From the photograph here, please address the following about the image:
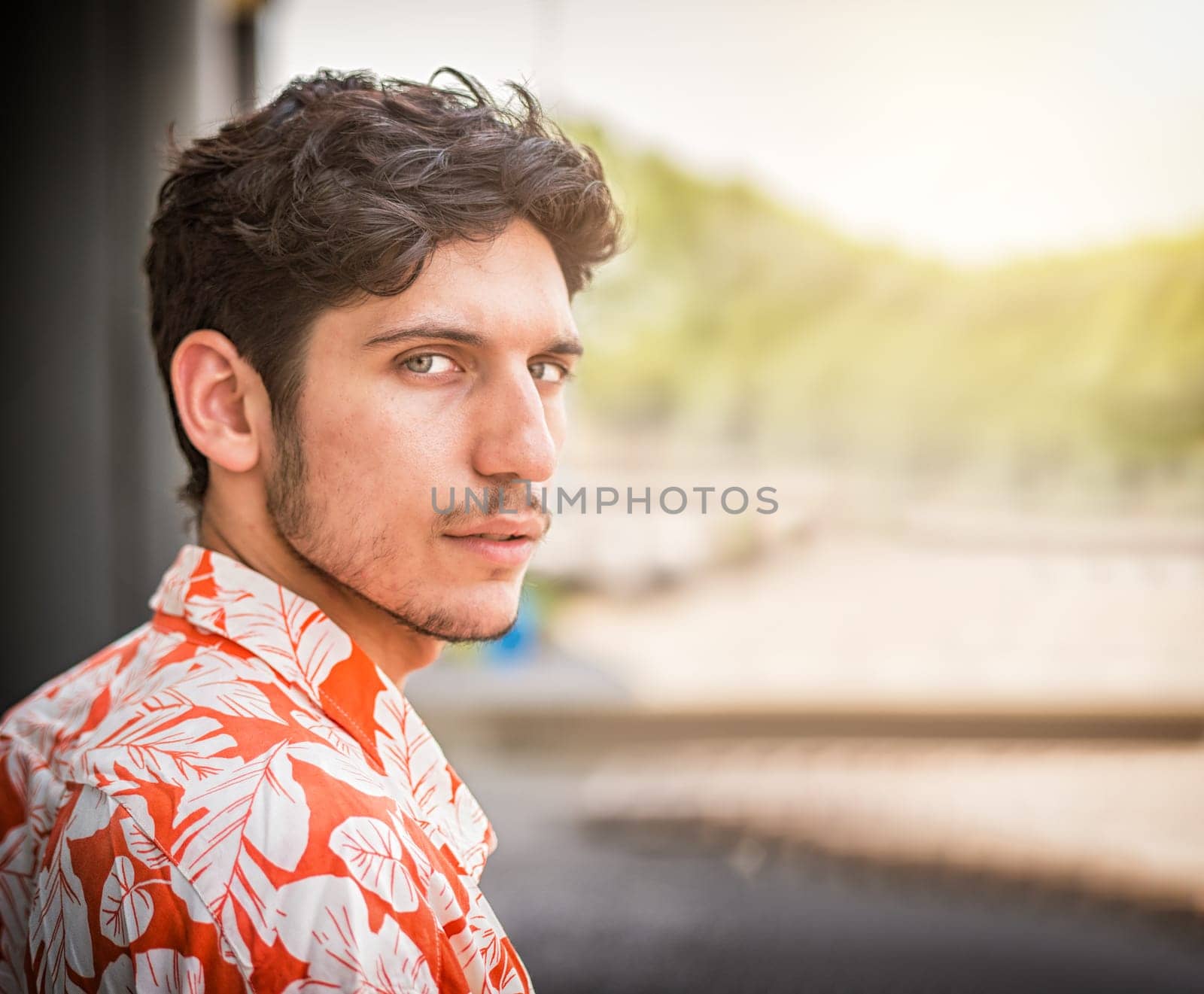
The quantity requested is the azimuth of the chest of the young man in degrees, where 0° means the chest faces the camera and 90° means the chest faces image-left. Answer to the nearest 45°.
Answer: approximately 270°

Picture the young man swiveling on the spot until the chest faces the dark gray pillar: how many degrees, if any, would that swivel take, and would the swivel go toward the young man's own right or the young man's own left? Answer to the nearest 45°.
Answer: approximately 90° to the young man's own left
